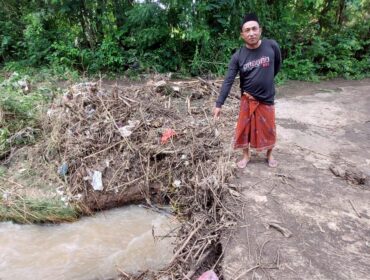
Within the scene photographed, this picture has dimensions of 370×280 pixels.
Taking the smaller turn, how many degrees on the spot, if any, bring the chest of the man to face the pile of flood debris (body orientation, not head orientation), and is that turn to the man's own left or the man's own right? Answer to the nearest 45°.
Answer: approximately 90° to the man's own right

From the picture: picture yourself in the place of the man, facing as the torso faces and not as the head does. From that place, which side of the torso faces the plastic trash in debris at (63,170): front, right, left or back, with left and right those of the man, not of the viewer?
right

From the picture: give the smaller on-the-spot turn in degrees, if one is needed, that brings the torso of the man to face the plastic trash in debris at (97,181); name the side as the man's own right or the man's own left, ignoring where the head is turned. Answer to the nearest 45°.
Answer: approximately 90° to the man's own right

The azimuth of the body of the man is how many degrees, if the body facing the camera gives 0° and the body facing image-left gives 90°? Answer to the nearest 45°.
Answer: approximately 0°

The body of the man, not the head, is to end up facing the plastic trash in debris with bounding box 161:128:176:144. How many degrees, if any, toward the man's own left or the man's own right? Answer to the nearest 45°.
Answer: approximately 135° to the man's own right
